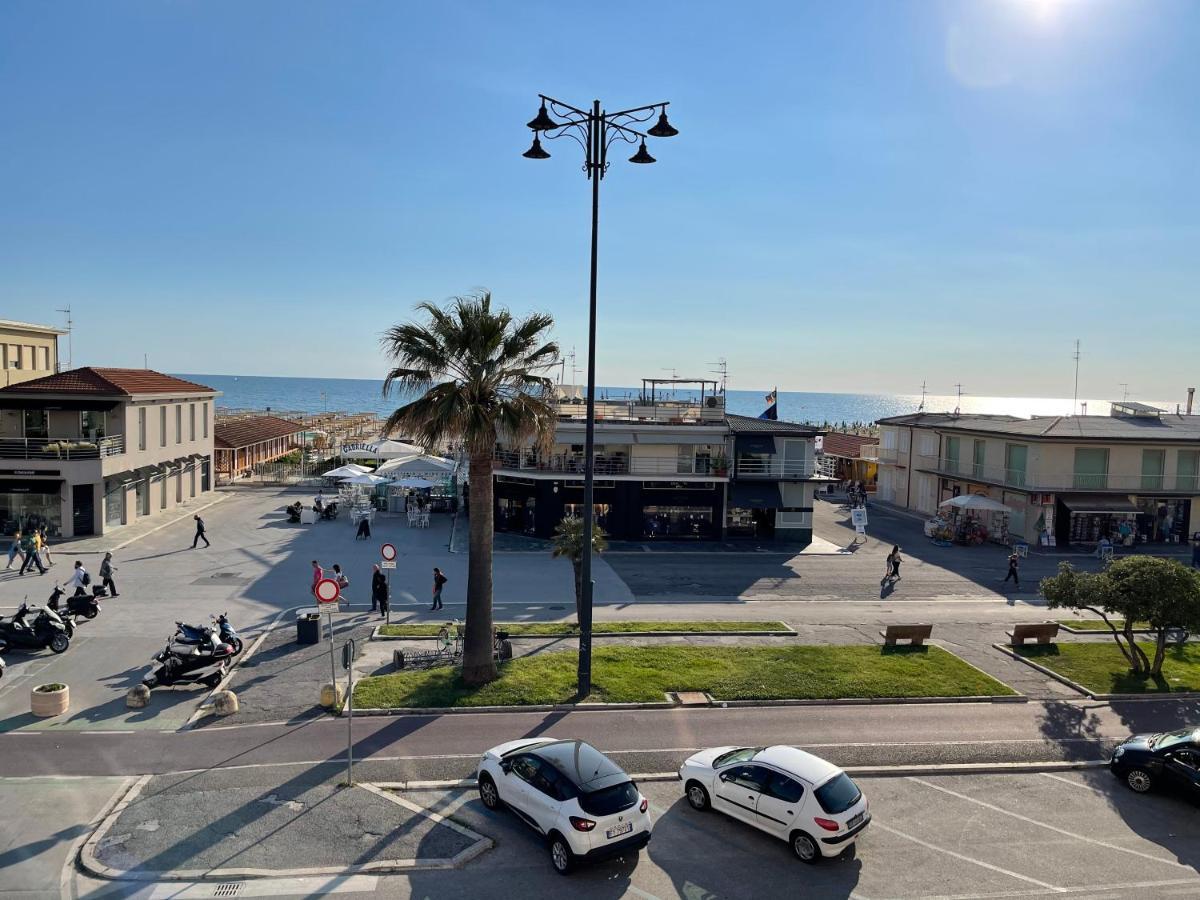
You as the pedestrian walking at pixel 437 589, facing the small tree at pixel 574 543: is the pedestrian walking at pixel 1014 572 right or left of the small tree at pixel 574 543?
left

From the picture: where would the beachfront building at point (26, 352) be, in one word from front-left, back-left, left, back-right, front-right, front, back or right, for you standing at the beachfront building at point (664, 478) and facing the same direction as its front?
right

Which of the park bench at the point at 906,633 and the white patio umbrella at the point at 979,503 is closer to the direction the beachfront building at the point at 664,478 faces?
the park bench

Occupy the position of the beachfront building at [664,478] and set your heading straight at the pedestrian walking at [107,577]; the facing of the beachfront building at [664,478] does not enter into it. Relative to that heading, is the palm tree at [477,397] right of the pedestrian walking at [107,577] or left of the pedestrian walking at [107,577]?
left

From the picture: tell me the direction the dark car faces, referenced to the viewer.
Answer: facing to the left of the viewer

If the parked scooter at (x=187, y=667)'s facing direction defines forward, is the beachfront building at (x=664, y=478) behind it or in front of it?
behind

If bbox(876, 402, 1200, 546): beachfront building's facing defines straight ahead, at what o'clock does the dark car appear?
The dark car is roughly at 12 o'clock from the beachfront building.

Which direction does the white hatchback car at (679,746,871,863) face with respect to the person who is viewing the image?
facing away from the viewer and to the left of the viewer

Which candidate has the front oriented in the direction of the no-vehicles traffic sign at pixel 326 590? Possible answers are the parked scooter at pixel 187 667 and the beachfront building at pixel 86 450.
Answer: the beachfront building

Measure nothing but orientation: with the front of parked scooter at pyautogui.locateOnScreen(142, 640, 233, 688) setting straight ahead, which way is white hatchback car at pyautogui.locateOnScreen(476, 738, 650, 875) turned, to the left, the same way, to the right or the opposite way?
to the right

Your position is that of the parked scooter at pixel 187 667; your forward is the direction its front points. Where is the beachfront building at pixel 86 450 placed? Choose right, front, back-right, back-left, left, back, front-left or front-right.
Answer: right

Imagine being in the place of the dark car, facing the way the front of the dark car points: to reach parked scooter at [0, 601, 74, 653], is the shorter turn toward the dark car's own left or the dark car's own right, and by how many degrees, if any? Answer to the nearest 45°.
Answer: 0° — it already faces it

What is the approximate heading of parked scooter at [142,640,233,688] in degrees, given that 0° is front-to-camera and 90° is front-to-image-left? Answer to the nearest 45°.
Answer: approximately 90°

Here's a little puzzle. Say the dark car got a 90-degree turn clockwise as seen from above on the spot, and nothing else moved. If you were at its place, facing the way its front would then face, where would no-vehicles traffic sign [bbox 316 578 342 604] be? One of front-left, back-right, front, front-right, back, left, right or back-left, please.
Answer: back-left
